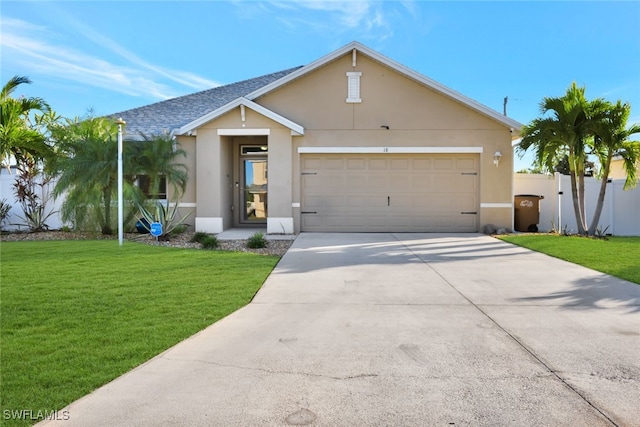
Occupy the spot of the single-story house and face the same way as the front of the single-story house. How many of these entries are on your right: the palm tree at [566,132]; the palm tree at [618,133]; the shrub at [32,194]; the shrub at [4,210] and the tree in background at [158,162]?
3

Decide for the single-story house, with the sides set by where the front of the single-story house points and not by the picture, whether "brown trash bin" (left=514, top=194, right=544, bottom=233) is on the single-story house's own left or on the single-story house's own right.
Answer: on the single-story house's own left

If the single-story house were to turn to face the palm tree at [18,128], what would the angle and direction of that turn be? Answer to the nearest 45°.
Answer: approximately 90° to its right

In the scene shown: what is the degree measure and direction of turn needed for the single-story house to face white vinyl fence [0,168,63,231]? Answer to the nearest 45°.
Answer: approximately 90° to its right

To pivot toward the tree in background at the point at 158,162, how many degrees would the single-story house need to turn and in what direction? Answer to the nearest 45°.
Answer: approximately 90° to its right

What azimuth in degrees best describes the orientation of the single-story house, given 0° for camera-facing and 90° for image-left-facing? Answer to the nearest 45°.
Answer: approximately 0°

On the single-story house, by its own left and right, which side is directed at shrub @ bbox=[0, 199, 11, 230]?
right

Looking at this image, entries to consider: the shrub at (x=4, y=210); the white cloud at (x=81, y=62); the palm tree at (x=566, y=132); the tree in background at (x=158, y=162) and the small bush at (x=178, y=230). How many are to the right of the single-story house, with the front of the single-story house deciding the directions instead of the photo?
4
